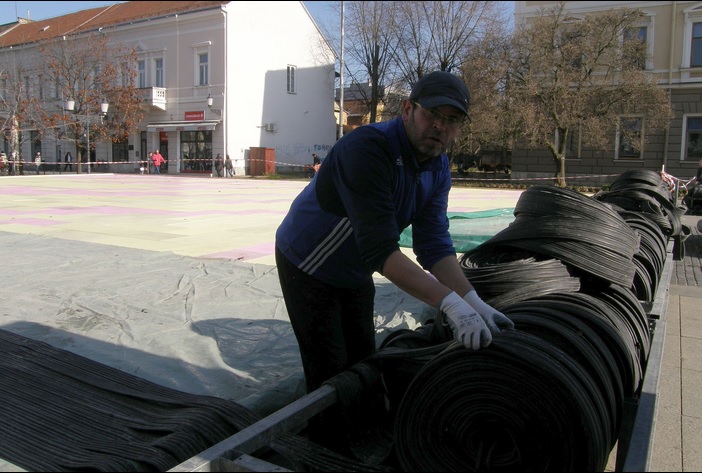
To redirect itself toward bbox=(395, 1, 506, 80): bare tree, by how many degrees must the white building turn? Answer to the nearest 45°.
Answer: approximately 90° to its left

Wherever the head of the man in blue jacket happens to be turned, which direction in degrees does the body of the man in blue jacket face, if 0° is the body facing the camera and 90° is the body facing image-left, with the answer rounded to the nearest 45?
approximately 315°

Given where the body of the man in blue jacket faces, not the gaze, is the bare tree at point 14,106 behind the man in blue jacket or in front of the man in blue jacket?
behind

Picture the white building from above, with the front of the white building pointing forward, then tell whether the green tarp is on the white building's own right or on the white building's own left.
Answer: on the white building's own left

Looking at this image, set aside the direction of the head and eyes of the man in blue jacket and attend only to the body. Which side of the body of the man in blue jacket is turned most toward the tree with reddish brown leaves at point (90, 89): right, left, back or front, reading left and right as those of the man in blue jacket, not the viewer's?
back

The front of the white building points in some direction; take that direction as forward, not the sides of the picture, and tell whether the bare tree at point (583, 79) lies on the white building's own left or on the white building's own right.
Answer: on the white building's own left

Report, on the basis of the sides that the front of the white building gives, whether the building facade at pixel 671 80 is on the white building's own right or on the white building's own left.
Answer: on the white building's own left

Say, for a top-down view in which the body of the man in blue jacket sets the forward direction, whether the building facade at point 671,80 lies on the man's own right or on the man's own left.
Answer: on the man's own left

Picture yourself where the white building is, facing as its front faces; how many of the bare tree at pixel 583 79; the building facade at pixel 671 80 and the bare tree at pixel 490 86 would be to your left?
3

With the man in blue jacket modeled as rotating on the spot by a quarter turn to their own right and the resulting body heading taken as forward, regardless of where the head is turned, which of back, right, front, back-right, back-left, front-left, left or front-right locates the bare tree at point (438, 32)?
back-right

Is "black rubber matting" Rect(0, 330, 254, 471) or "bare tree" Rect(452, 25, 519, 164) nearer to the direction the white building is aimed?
the black rubber matting

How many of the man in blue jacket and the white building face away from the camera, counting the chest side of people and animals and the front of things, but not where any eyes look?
0

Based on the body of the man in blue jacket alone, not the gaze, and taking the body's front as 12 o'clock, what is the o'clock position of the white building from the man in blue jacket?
The white building is roughly at 7 o'clock from the man in blue jacket.

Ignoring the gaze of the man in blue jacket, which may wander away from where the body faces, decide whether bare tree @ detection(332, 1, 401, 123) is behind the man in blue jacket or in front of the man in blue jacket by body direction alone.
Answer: behind
